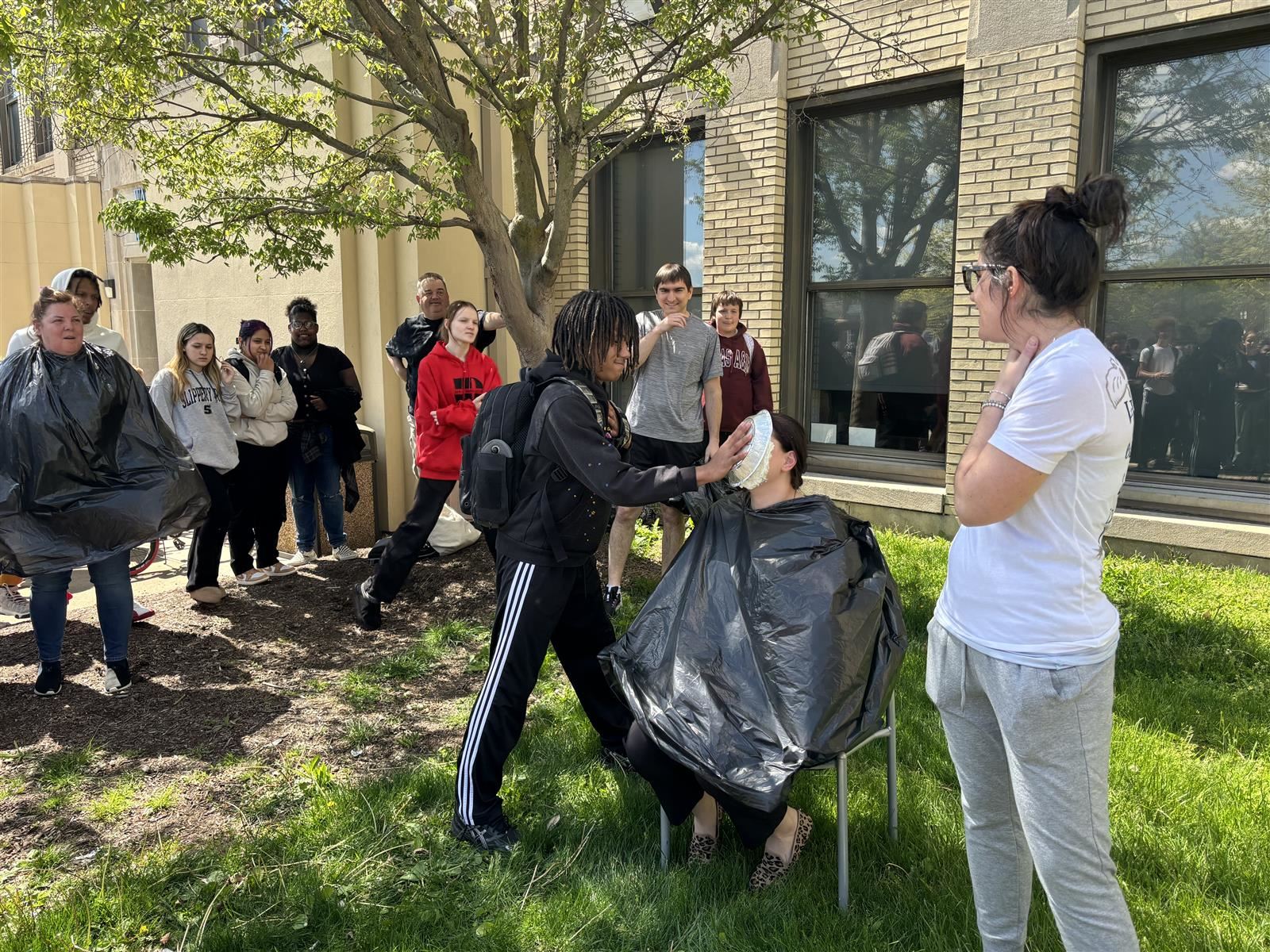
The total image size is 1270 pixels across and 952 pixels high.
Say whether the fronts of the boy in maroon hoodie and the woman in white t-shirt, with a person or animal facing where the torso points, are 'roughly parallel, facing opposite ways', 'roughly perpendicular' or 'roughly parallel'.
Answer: roughly perpendicular

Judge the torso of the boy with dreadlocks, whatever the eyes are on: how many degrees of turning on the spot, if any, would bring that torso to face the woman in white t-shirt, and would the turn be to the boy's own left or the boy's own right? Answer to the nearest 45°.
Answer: approximately 45° to the boy's own right

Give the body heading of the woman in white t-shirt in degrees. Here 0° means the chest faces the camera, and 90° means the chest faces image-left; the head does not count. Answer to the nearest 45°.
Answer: approximately 90°

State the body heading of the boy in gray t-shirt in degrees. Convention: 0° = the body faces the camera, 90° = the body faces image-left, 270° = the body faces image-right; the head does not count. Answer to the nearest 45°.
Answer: approximately 0°

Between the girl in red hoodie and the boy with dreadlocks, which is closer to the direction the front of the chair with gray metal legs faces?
the boy with dreadlocks

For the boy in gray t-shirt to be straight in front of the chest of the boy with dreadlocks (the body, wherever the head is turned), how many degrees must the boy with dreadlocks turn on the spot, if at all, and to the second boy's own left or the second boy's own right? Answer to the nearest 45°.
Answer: approximately 90° to the second boy's own left

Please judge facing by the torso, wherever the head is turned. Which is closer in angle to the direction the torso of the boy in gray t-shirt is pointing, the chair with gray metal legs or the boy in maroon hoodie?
the chair with gray metal legs

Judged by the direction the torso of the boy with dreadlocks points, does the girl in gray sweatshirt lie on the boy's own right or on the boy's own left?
on the boy's own left

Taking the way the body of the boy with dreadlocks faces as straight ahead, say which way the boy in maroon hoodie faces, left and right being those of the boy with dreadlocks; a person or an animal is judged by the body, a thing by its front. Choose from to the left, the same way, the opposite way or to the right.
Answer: to the right
